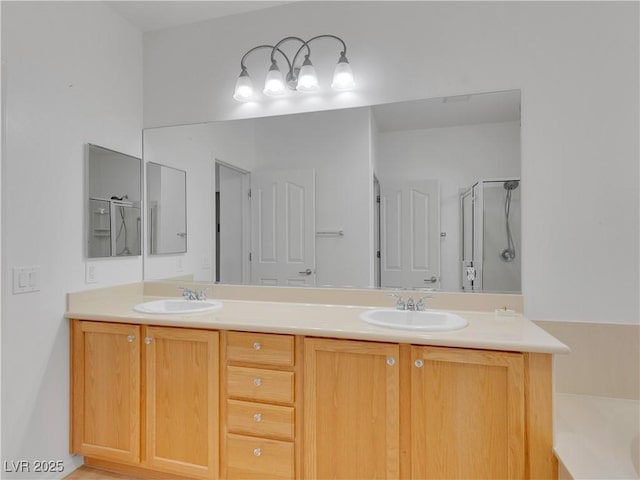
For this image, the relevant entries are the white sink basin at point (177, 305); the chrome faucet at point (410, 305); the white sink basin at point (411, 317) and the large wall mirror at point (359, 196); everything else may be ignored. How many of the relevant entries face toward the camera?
4

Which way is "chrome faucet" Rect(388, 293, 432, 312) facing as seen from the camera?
toward the camera

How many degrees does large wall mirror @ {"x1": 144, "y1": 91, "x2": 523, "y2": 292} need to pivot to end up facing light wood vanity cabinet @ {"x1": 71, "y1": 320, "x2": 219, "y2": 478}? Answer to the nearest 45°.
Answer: approximately 90° to its right

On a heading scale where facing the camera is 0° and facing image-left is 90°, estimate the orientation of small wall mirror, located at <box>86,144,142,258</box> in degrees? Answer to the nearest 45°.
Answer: approximately 315°

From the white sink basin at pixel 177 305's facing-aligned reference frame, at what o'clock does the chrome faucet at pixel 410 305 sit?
The chrome faucet is roughly at 10 o'clock from the white sink basin.

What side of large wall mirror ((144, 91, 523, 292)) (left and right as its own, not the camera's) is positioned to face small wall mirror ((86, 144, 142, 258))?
right

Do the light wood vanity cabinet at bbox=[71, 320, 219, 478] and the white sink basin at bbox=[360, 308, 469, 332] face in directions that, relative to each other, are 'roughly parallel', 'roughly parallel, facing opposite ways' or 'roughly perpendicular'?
roughly parallel

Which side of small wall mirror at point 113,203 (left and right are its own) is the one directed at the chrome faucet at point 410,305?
front

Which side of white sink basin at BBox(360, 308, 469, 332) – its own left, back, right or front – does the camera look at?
front

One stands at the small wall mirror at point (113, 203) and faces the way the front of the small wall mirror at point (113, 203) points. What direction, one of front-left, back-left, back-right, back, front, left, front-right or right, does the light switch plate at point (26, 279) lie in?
right

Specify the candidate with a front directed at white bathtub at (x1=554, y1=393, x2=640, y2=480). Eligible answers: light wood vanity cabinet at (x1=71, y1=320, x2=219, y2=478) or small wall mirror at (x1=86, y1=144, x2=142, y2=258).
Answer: the small wall mirror

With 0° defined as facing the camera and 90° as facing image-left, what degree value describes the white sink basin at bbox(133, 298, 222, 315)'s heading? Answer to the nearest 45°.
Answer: approximately 0°

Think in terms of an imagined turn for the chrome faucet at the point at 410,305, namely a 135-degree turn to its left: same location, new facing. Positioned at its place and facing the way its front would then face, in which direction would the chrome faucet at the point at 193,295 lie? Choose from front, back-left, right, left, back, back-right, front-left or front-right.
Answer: back-left

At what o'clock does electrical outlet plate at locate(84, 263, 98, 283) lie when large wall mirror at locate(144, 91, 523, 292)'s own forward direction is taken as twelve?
The electrical outlet plate is roughly at 3 o'clock from the large wall mirror.

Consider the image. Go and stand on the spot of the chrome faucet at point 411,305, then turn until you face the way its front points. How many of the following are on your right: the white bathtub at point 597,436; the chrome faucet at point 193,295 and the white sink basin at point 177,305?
2

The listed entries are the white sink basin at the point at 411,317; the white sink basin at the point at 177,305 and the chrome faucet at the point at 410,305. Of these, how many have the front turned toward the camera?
3
